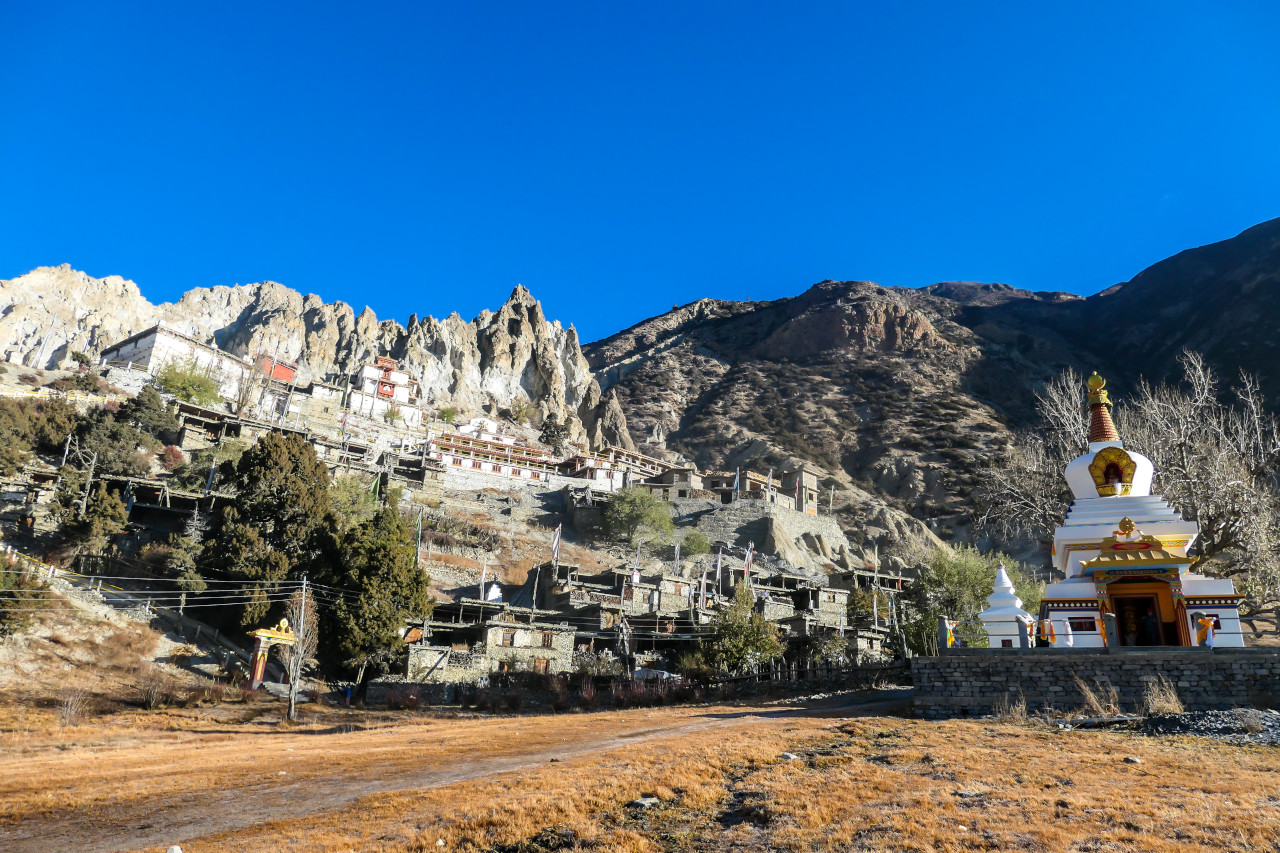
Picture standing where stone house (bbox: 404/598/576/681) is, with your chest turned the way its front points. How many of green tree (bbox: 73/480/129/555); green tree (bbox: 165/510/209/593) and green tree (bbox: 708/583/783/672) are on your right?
2

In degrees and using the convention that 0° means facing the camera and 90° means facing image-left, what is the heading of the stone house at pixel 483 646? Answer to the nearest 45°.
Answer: approximately 0°

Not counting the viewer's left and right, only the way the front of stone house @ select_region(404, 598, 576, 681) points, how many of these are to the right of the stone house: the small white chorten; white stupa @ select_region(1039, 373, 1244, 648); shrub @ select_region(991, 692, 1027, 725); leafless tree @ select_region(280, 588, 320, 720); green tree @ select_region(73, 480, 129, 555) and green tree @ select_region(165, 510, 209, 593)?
3

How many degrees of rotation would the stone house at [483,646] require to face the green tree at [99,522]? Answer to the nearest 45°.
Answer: approximately 90° to its right

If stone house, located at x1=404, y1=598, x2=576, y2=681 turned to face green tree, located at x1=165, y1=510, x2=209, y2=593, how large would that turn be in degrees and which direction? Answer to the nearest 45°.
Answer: approximately 90° to its right

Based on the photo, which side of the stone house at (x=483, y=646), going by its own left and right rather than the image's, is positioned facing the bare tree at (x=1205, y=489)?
left

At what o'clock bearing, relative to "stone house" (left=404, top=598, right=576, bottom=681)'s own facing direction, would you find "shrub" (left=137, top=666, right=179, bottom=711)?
The shrub is roughly at 2 o'clock from the stone house.

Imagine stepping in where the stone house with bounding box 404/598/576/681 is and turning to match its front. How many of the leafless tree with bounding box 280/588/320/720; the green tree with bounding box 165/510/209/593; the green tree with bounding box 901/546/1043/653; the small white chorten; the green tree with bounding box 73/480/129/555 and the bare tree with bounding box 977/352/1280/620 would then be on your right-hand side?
3

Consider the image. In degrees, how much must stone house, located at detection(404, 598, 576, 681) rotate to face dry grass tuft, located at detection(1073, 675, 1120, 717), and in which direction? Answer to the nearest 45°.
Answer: approximately 45° to its left

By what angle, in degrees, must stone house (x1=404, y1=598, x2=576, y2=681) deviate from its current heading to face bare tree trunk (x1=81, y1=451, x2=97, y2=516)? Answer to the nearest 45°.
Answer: approximately 90° to its right

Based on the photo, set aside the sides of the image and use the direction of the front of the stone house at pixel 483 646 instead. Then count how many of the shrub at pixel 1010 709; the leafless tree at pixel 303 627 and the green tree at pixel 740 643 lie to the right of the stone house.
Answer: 1

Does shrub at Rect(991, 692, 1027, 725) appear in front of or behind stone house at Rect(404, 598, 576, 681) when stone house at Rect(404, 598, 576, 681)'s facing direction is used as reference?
in front

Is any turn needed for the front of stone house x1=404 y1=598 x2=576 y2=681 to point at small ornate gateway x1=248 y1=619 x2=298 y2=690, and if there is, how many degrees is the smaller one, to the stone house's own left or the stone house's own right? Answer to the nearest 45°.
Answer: approximately 90° to the stone house's own right

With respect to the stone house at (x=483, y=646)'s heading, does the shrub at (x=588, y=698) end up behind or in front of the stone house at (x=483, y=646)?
in front

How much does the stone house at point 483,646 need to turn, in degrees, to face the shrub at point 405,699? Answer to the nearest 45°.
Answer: approximately 45° to its right
